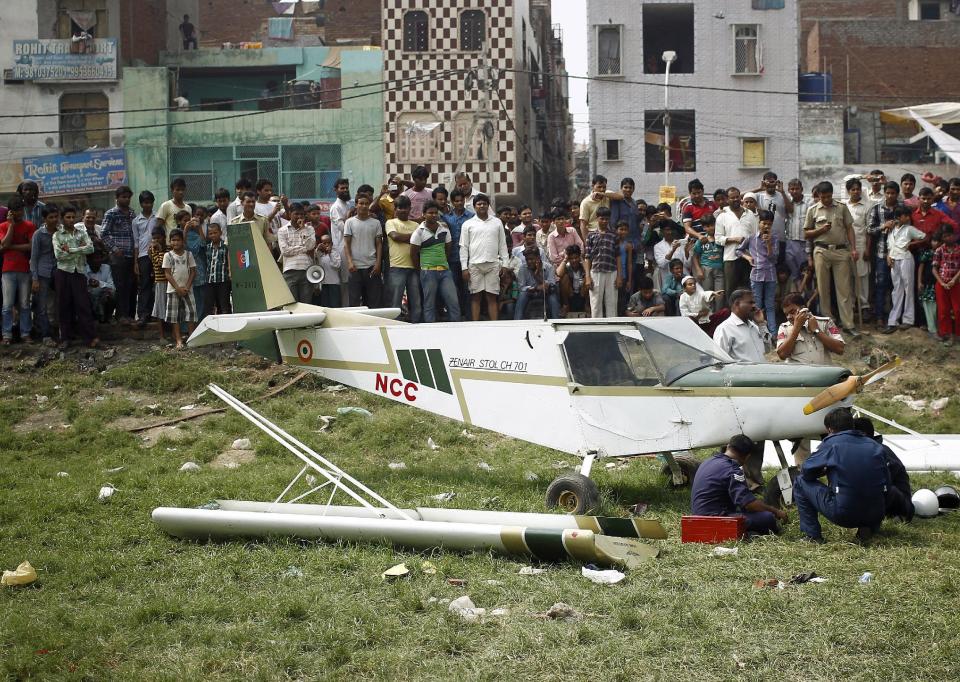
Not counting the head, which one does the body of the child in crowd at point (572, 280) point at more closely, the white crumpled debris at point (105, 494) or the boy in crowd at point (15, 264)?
the white crumpled debris

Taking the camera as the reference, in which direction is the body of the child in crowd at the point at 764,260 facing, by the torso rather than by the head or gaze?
toward the camera

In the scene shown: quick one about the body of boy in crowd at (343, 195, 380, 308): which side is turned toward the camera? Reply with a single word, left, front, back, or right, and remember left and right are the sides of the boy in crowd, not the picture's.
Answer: front

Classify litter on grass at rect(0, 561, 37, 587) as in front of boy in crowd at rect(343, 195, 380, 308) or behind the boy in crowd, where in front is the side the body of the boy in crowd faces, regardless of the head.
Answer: in front

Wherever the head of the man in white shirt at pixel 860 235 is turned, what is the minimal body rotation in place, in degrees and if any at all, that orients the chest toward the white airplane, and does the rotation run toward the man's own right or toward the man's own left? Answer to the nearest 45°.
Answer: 0° — they already face it

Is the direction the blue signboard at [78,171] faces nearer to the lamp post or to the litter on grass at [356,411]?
the litter on grass

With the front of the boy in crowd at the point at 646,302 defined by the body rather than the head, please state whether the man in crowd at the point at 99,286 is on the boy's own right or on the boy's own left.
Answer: on the boy's own right

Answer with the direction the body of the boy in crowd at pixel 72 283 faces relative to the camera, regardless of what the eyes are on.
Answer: toward the camera

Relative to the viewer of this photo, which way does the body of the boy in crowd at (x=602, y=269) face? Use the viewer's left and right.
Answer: facing the viewer

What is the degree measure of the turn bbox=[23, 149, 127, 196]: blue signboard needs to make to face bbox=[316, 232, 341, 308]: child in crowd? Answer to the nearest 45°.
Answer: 0° — it already faces them
